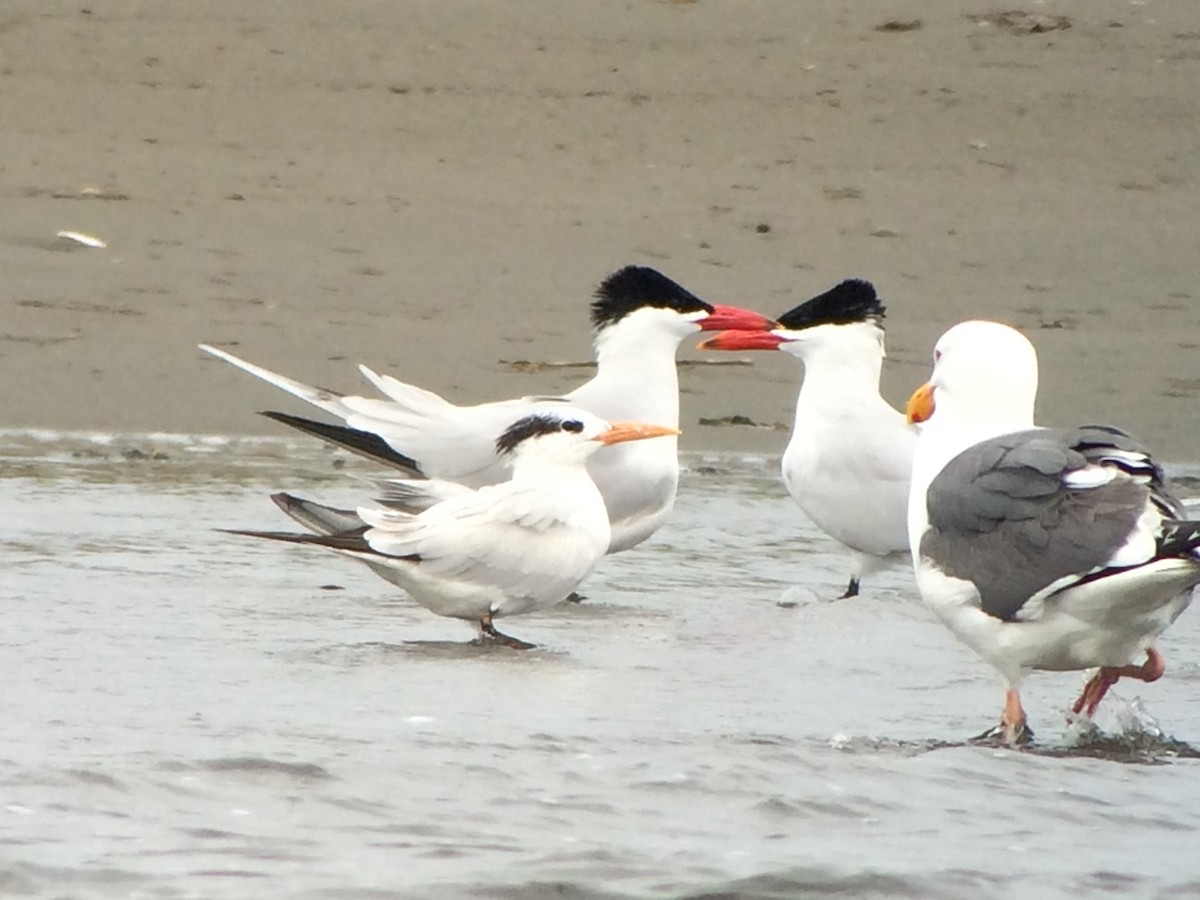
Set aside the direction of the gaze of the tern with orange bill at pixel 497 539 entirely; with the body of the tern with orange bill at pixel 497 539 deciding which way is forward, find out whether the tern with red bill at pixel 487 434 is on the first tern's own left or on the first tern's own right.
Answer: on the first tern's own left

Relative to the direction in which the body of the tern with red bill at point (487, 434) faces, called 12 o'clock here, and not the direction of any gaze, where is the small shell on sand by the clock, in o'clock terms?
The small shell on sand is roughly at 8 o'clock from the tern with red bill.

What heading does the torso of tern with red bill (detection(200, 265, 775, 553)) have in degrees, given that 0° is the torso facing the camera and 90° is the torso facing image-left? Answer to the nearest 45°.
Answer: approximately 270°

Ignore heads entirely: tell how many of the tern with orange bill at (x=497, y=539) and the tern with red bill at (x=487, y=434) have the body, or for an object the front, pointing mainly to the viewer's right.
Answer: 2

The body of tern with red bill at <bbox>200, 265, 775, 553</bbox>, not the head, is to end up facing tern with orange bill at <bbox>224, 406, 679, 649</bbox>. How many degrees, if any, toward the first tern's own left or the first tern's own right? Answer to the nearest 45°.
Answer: approximately 90° to the first tern's own right

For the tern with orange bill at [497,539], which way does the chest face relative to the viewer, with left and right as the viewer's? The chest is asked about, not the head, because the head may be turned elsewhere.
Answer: facing to the right of the viewer

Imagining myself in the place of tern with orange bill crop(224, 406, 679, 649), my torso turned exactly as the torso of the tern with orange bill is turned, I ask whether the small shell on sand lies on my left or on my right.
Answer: on my left
